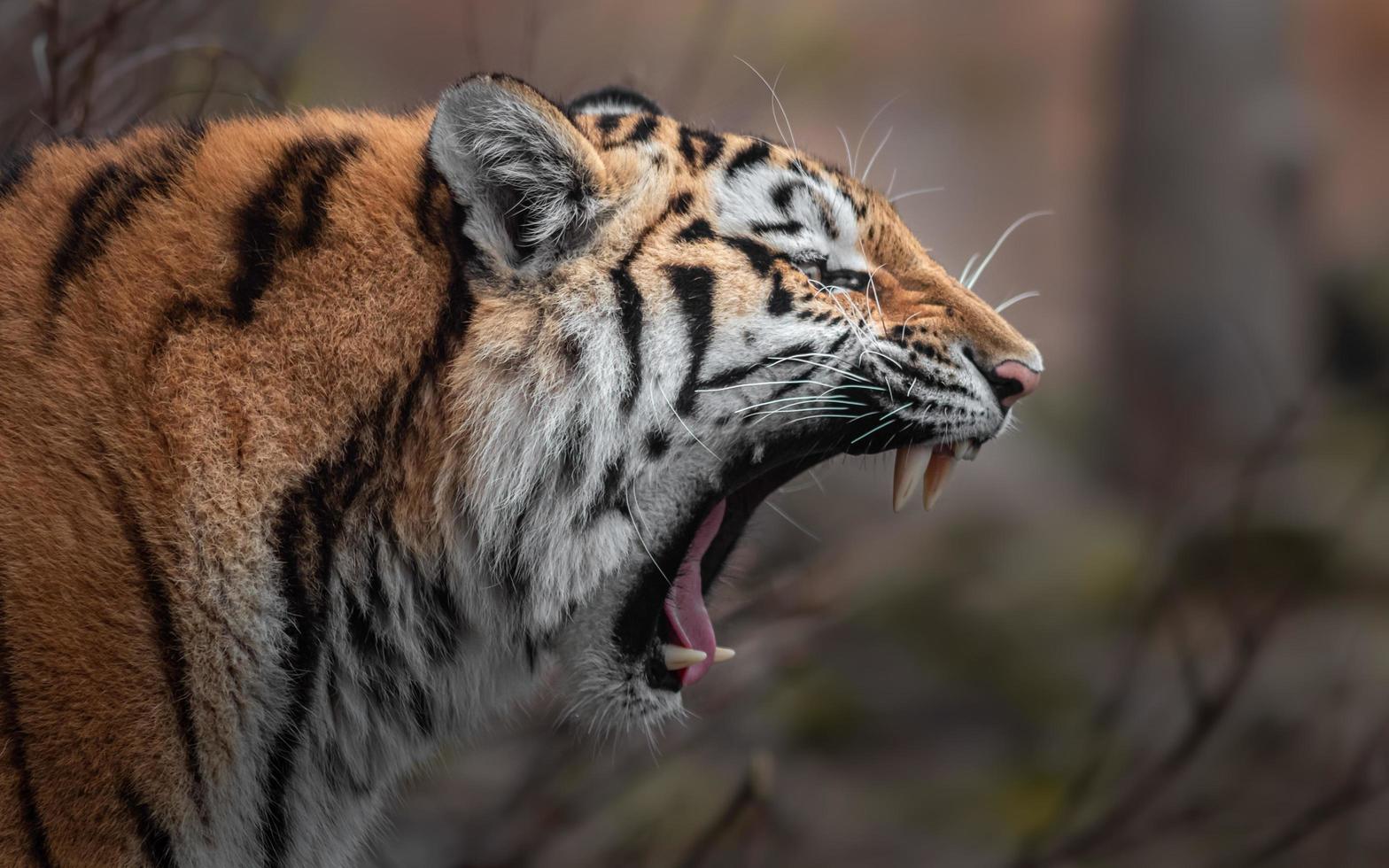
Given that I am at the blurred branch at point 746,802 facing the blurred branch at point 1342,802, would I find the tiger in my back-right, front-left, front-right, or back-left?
back-right

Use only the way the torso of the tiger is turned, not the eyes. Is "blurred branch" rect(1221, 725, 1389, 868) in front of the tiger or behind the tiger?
in front

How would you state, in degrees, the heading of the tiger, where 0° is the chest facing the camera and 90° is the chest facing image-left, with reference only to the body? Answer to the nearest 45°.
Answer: approximately 270°

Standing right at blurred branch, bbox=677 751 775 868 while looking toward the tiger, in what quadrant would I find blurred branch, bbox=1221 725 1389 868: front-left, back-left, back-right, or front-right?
back-left
